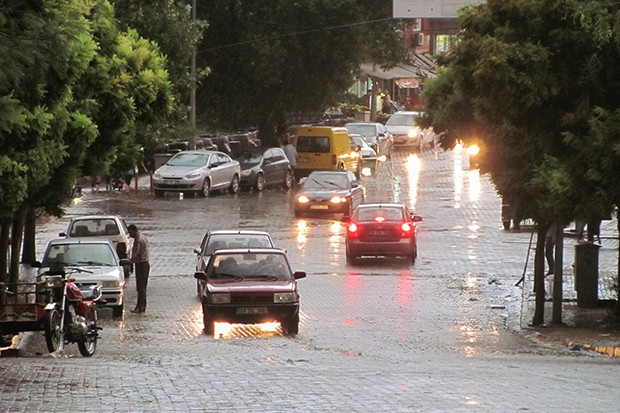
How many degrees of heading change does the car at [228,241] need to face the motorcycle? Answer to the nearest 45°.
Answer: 0° — it already faces it

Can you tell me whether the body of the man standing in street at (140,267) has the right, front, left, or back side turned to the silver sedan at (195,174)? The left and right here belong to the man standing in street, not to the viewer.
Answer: right

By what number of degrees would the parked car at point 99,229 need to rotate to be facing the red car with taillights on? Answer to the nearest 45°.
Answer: approximately 90° to its left

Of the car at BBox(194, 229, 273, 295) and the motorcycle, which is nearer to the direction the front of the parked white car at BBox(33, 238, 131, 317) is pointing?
the motorcycle

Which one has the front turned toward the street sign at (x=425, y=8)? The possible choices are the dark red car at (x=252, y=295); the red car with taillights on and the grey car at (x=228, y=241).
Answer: the red car with taillights on

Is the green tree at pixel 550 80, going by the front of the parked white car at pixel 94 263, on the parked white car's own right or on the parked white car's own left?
on the parked white car's own left

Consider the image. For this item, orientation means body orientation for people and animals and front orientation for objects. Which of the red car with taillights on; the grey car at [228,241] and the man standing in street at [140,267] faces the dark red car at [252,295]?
the grey car

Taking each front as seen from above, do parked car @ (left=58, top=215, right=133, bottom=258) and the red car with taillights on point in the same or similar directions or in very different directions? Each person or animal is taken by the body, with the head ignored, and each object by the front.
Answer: very different directions

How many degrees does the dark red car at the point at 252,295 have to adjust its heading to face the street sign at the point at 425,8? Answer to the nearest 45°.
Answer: approximately 180°

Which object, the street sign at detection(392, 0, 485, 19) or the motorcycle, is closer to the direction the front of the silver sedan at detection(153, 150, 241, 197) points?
the motorcycle

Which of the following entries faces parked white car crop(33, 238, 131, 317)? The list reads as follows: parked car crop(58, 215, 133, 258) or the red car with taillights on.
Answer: the parked car

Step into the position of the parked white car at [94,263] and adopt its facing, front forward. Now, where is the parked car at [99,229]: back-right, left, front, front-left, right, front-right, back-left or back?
back

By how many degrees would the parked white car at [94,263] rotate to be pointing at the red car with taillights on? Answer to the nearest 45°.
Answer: approximately 135° to its left
